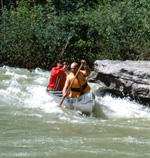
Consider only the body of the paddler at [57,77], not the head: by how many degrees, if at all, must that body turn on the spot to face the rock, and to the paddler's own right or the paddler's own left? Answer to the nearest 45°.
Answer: approximately 45° to the paddler's own left

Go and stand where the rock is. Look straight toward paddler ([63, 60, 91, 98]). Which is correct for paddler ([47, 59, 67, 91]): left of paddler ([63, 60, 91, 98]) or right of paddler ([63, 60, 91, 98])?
right

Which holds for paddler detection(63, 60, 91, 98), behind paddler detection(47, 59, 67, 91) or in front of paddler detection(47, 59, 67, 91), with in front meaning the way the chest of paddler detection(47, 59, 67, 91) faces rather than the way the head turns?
in front
